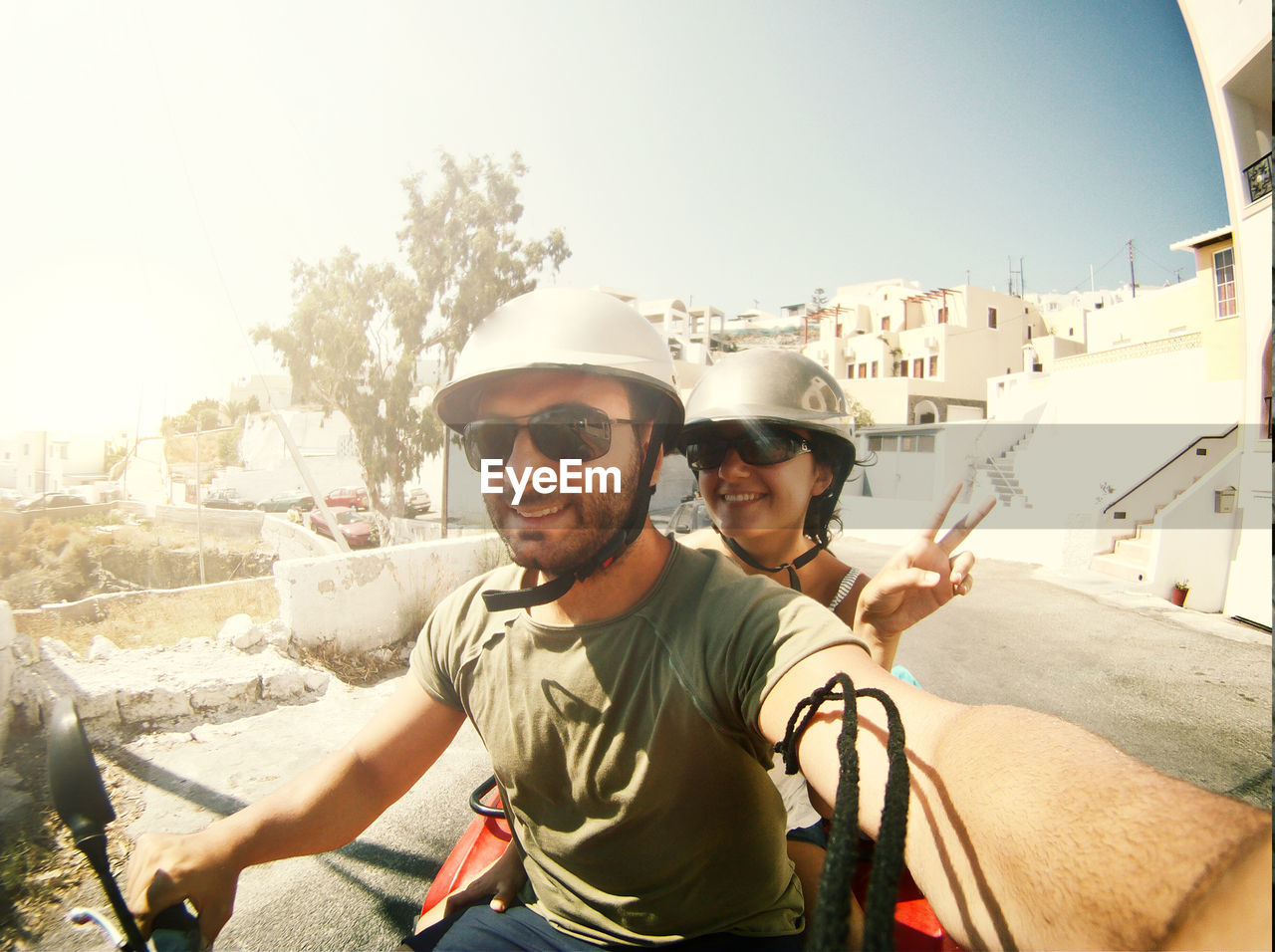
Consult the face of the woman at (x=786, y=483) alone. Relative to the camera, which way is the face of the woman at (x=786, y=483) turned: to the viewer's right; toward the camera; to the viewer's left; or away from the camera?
toward the camera

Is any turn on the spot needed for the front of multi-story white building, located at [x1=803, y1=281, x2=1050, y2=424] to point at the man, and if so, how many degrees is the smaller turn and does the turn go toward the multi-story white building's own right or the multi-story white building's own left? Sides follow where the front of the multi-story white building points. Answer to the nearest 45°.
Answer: approximately 45° to the multi-story white building's own left

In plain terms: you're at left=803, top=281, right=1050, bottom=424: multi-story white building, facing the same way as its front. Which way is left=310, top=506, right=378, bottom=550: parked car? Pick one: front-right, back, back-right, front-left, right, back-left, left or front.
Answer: front-right

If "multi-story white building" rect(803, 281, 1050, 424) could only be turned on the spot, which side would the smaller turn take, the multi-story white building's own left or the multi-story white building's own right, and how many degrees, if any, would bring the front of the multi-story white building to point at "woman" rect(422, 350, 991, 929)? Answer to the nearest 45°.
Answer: approximately 45° to the multi-story white building's own left

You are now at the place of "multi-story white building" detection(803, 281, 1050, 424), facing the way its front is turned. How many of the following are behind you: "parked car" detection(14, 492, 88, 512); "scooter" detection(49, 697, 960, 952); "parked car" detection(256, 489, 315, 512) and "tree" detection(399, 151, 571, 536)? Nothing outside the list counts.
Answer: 0

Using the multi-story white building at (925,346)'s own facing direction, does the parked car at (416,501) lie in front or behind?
in front

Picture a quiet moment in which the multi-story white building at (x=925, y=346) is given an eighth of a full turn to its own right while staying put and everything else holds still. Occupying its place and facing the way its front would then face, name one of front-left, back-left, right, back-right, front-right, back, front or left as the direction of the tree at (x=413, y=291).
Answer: front-left

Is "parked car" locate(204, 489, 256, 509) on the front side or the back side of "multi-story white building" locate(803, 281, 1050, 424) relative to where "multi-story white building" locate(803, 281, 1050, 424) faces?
on the front side

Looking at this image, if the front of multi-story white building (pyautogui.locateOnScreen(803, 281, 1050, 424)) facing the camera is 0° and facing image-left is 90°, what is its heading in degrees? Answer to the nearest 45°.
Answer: approximately 45°

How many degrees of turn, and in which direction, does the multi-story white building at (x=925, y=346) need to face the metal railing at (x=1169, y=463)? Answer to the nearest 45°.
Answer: approximately 90° to its left

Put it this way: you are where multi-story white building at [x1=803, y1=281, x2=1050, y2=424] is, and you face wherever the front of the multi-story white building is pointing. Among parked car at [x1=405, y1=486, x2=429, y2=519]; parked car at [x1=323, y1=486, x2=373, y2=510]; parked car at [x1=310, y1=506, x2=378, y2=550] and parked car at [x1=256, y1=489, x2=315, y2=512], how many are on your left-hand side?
0

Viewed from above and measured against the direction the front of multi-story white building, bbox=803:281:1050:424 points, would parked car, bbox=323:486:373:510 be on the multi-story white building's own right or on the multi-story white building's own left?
on the multi-story white building's own right

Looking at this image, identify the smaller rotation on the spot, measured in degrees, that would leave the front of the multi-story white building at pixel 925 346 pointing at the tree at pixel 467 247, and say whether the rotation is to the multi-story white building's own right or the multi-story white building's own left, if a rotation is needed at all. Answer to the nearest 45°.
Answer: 0° — it already faces it

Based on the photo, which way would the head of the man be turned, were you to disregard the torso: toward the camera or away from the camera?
toward the camera

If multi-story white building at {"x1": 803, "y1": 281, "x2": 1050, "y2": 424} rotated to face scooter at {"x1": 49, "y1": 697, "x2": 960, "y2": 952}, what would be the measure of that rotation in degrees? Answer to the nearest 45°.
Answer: approximately 45° to its left
